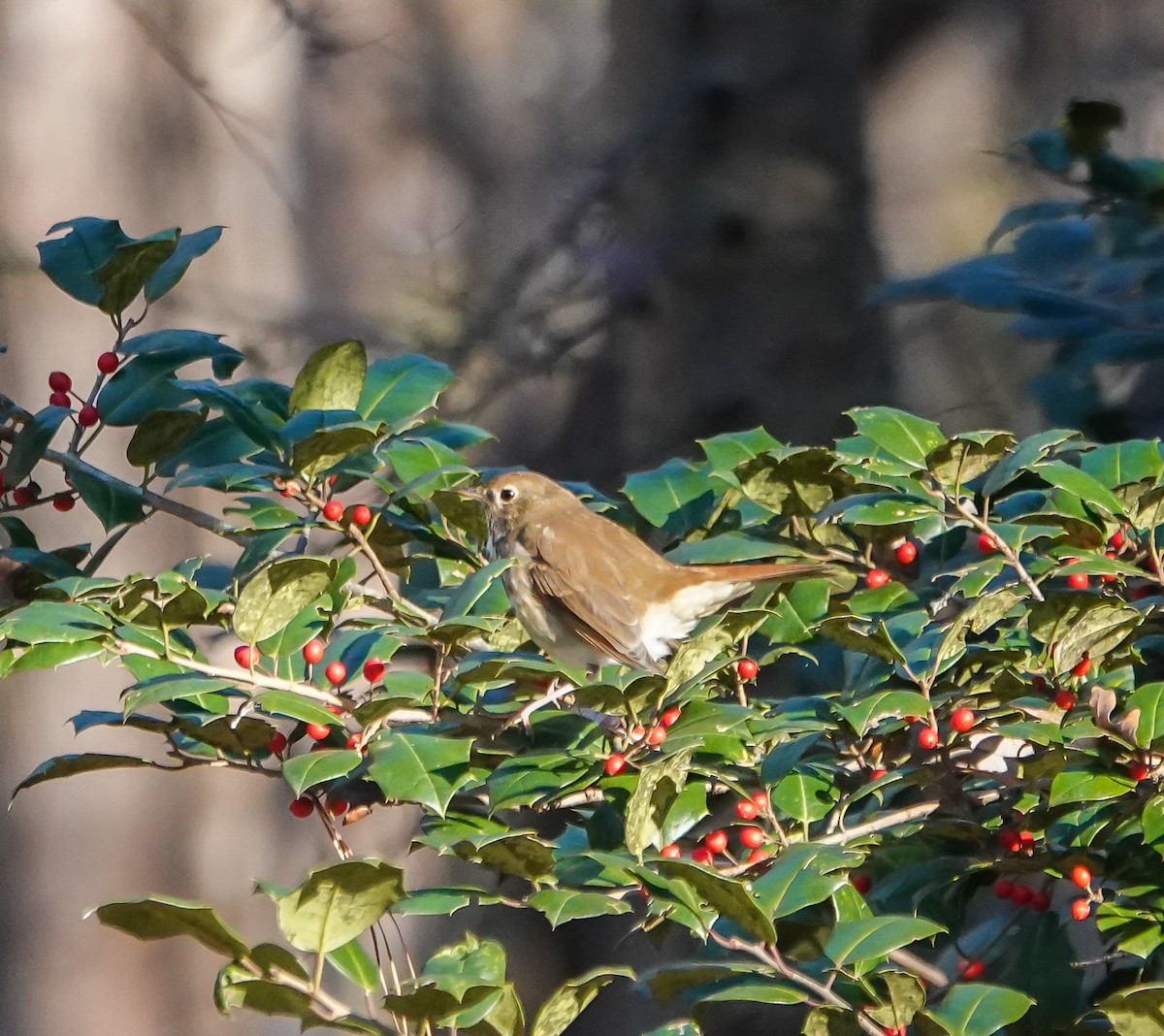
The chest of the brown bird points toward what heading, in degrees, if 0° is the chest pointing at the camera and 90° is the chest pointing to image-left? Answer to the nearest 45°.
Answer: approximately 90°

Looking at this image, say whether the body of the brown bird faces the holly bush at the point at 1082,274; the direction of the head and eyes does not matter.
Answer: no
